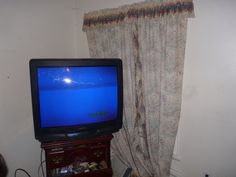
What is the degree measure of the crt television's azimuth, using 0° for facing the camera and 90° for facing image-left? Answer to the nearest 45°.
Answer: approximately 0°
